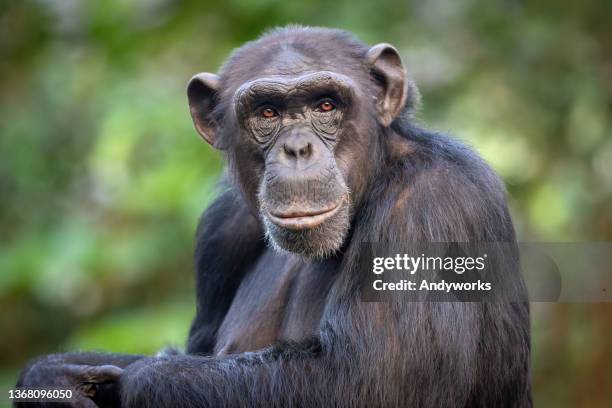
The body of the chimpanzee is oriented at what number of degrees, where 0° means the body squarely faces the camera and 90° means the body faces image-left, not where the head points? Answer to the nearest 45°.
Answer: approximately 45°
